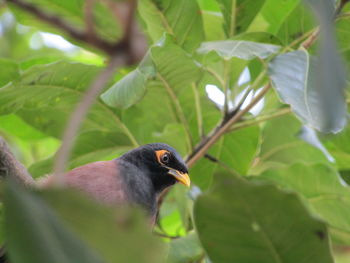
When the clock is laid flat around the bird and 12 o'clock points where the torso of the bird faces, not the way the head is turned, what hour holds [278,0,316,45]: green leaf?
The green leaf is roughly at 11 o'clock from the bird.

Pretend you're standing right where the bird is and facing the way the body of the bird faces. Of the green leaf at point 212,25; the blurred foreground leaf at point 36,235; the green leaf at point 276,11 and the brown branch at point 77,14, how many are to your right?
1

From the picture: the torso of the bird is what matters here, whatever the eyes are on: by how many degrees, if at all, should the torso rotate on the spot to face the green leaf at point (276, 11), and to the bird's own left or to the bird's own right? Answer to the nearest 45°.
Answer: approximately 45° to the bird's own left

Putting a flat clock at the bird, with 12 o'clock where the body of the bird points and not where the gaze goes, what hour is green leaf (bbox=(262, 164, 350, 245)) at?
The green leaf is roughly at 12 o'clock from the bird.

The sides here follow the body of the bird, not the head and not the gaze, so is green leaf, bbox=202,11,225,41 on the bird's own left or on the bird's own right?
on the bird's own left

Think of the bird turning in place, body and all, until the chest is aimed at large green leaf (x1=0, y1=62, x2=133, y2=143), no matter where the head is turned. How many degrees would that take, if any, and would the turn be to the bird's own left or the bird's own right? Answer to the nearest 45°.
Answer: approximately 135° to the bird's own left

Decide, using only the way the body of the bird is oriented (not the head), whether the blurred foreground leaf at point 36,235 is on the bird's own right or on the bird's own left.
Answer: on the bird's own right

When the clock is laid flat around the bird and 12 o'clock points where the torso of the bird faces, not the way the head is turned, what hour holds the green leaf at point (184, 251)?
The green leaf is roughly at 2 o'clock from the bird.

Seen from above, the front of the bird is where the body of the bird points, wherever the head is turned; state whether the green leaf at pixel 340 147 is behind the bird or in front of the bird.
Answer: in front

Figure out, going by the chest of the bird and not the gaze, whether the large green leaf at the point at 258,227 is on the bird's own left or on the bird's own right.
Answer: on the bird's own right

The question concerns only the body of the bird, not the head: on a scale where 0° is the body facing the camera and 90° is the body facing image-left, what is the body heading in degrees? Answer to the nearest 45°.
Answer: approximately 270°

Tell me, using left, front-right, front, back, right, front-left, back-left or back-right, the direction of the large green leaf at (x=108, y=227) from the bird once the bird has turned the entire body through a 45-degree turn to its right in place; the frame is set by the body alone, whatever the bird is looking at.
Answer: front-right
